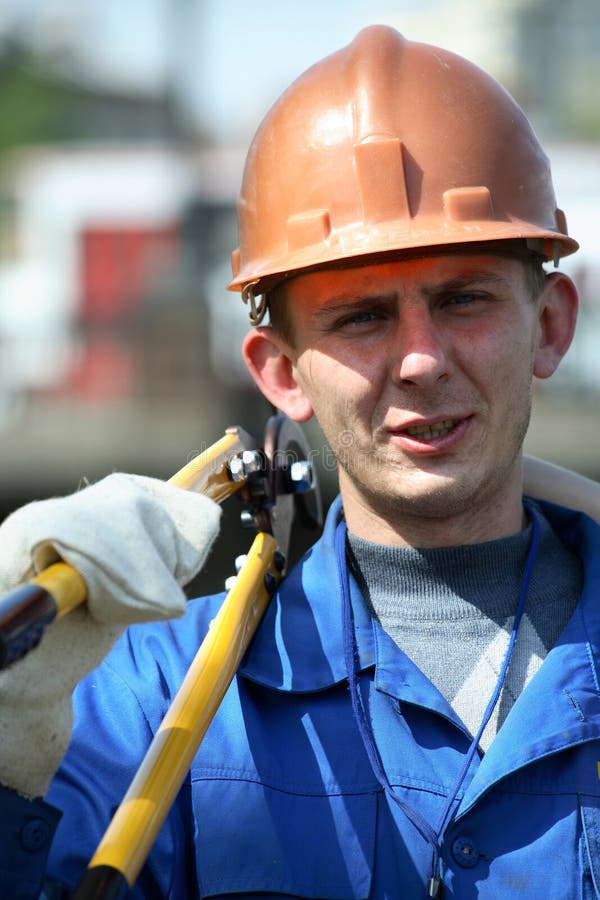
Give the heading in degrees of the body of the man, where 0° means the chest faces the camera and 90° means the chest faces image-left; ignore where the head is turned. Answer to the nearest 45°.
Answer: approximately 0°

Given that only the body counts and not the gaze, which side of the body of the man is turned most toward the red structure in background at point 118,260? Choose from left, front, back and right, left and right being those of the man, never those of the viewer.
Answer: back
